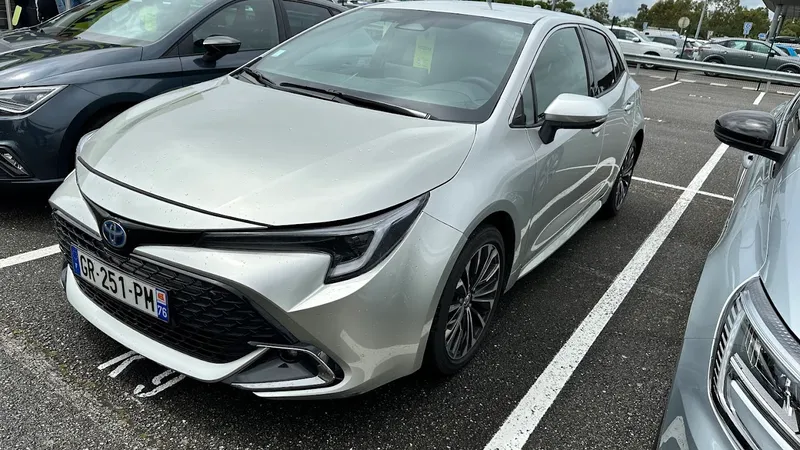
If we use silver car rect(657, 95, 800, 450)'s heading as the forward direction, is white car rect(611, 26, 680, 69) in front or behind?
behind

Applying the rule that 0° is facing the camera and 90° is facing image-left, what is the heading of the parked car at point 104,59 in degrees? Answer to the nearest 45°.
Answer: approximately 45°

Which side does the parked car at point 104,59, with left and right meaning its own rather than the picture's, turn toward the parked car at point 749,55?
back

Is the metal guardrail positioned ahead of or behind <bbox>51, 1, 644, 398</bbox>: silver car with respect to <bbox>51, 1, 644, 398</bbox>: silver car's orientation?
behind

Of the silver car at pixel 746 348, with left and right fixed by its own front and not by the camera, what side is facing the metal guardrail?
back

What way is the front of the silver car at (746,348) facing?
toward the camera

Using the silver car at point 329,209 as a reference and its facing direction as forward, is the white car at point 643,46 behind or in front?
behind

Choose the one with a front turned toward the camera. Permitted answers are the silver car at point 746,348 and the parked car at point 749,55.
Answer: the silver car

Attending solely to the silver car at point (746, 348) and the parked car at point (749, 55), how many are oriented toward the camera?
1

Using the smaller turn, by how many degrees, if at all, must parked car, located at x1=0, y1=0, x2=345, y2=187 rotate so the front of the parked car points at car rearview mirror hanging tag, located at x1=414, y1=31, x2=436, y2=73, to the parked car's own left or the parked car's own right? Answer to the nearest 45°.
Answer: approximately 90° to the parked car's own left
